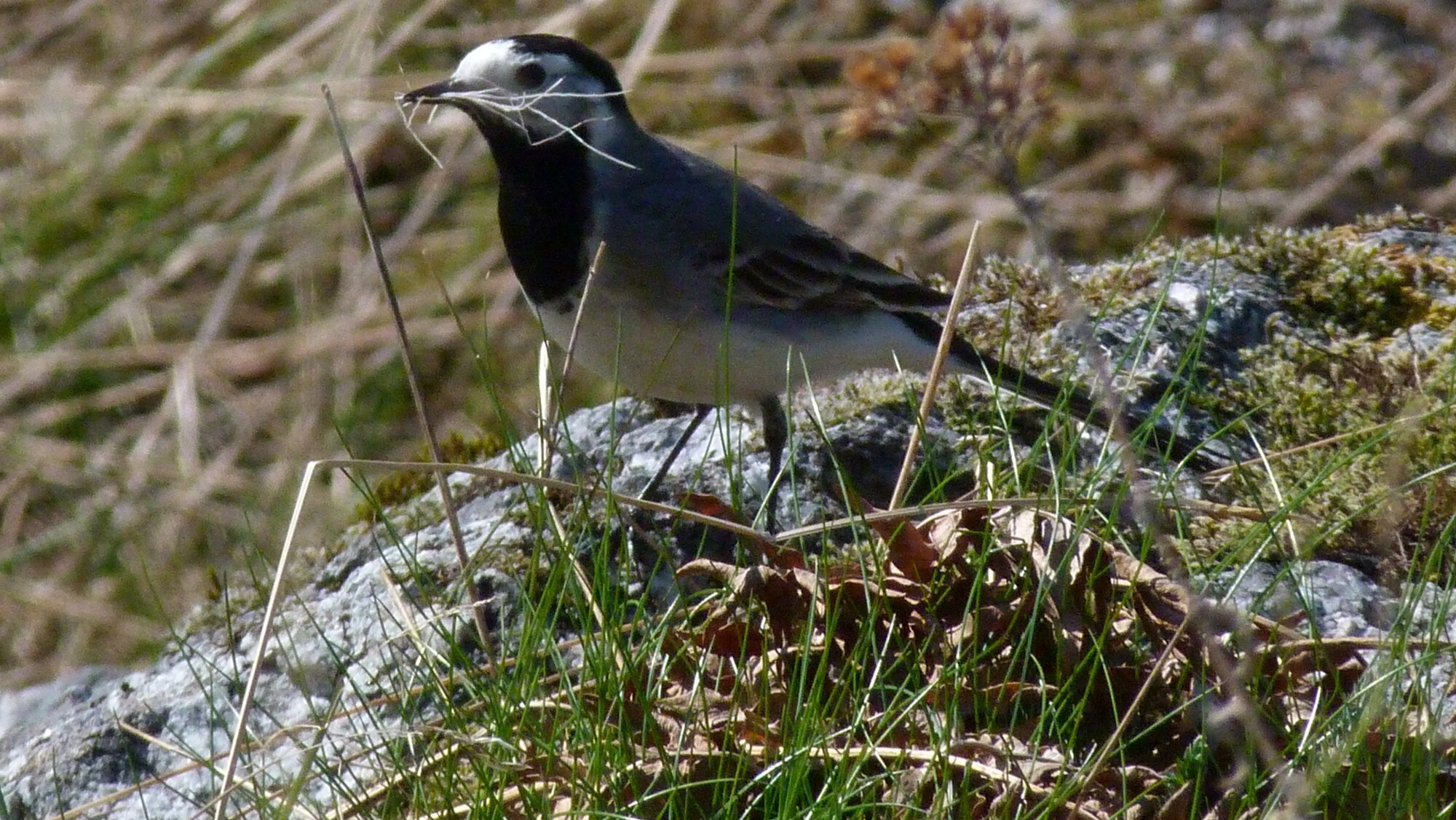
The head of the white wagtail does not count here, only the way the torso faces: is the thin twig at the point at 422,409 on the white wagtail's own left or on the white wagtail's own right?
on the white wagtail's own left

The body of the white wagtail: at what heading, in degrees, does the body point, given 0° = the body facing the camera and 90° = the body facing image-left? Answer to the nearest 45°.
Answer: approximately 90°
